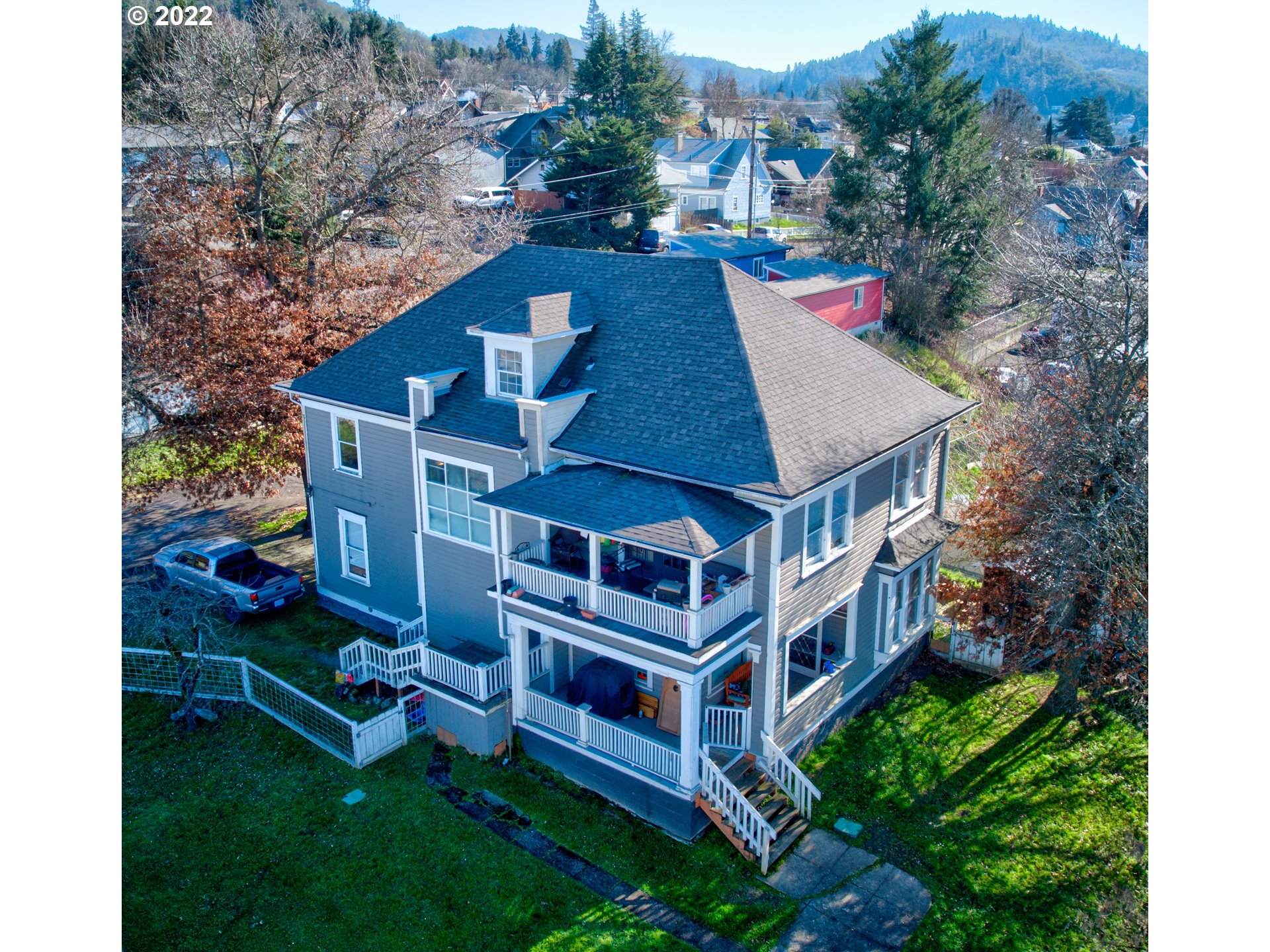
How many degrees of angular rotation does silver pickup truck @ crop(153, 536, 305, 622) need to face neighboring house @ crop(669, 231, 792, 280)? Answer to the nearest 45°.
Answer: approximately 90° to its right

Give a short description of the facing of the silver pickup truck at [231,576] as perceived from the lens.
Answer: facing away from the viewer and to the left of the viewer

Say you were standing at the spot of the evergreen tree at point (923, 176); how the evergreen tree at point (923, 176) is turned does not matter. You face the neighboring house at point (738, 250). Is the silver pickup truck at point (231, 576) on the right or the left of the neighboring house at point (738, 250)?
left

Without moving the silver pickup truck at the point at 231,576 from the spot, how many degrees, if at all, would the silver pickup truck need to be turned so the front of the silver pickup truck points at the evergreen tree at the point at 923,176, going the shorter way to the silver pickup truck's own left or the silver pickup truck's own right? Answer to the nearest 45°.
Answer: approximately 90° to the silver pickup truck's own right
